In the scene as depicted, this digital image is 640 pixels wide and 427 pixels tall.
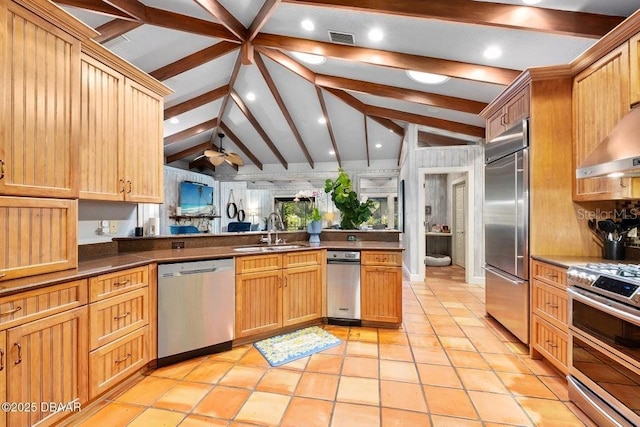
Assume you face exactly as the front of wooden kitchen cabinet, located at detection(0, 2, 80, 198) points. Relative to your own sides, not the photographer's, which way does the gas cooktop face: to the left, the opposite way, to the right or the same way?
the opposite way

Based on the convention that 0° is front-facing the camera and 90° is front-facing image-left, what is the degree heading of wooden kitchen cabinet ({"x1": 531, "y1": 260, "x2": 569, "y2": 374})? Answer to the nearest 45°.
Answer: approximately 45°

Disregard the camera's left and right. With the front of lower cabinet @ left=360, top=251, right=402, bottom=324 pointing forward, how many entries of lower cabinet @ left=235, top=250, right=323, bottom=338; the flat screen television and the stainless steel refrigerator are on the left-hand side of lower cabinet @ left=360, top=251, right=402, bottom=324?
1

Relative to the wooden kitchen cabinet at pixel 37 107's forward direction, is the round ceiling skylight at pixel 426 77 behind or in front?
in front

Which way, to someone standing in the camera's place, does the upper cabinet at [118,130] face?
facing the viewer and to the right of the viewer

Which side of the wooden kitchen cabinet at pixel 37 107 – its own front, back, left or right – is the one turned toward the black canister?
front

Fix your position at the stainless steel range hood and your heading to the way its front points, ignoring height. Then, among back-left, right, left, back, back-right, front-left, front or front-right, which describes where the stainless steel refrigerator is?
right

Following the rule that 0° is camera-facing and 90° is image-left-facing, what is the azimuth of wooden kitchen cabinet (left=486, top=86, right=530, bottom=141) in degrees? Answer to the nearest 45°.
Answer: approximately 45°

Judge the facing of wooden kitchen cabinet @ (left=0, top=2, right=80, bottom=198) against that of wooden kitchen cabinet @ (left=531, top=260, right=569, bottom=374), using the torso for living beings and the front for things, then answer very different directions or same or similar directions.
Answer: very different directions

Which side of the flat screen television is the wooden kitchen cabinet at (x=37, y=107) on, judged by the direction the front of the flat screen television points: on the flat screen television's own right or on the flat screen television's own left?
on the flat screen television's own right

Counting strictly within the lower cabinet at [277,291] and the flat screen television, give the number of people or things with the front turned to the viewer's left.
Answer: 0

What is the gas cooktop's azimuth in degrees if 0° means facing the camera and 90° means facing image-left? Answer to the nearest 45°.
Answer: approximately 45°
